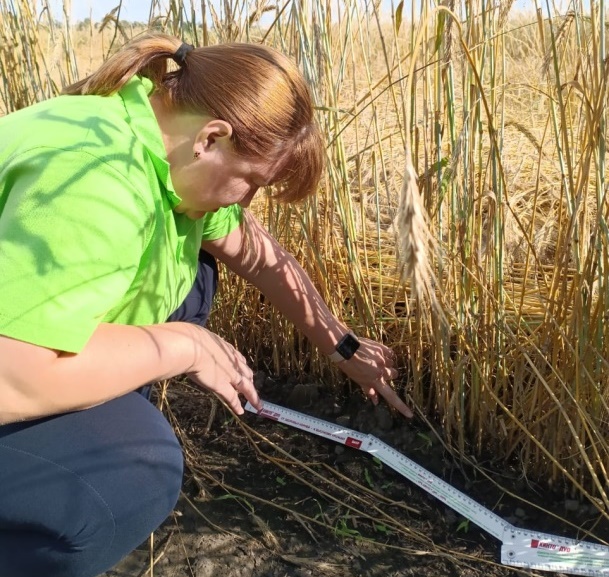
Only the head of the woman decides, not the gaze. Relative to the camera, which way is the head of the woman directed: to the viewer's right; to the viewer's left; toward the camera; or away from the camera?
to the viewer's right

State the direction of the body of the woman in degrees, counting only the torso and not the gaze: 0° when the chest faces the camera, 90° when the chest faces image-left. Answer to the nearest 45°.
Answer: approximately 270°
